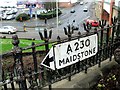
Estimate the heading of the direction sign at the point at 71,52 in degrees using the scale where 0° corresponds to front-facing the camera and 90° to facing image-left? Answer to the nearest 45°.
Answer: approximately 315°

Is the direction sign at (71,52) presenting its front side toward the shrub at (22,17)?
no
